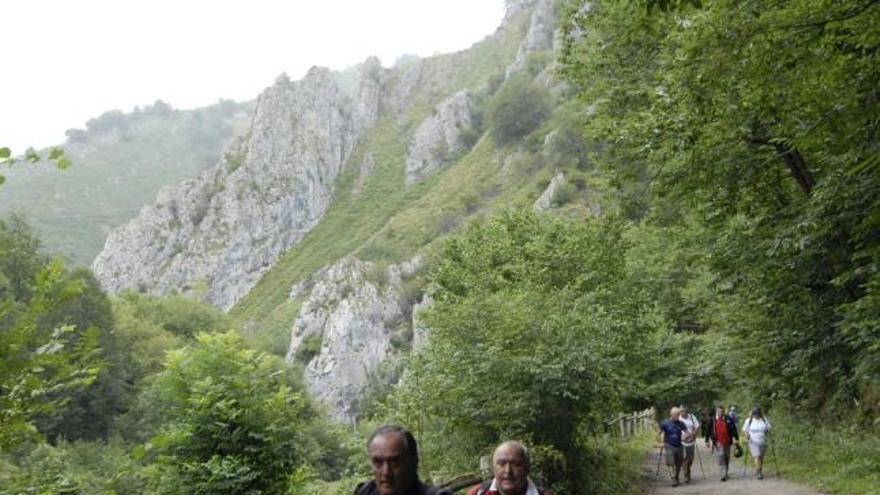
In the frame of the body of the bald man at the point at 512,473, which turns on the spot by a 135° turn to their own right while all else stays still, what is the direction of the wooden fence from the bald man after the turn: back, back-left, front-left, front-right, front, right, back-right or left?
front-right

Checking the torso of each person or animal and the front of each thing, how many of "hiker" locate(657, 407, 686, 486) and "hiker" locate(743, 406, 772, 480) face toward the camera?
2

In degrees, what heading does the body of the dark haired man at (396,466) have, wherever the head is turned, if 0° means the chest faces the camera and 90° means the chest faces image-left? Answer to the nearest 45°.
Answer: approximately 45°

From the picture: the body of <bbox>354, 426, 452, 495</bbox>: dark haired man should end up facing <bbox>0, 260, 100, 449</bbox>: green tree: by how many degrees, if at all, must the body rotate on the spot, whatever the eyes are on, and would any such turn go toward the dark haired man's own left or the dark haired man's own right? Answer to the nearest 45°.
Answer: approximately 90° to the dark haired man's own right

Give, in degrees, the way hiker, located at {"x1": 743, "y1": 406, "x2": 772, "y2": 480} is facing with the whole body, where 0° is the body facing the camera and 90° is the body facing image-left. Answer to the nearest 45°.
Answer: approximately 0°
